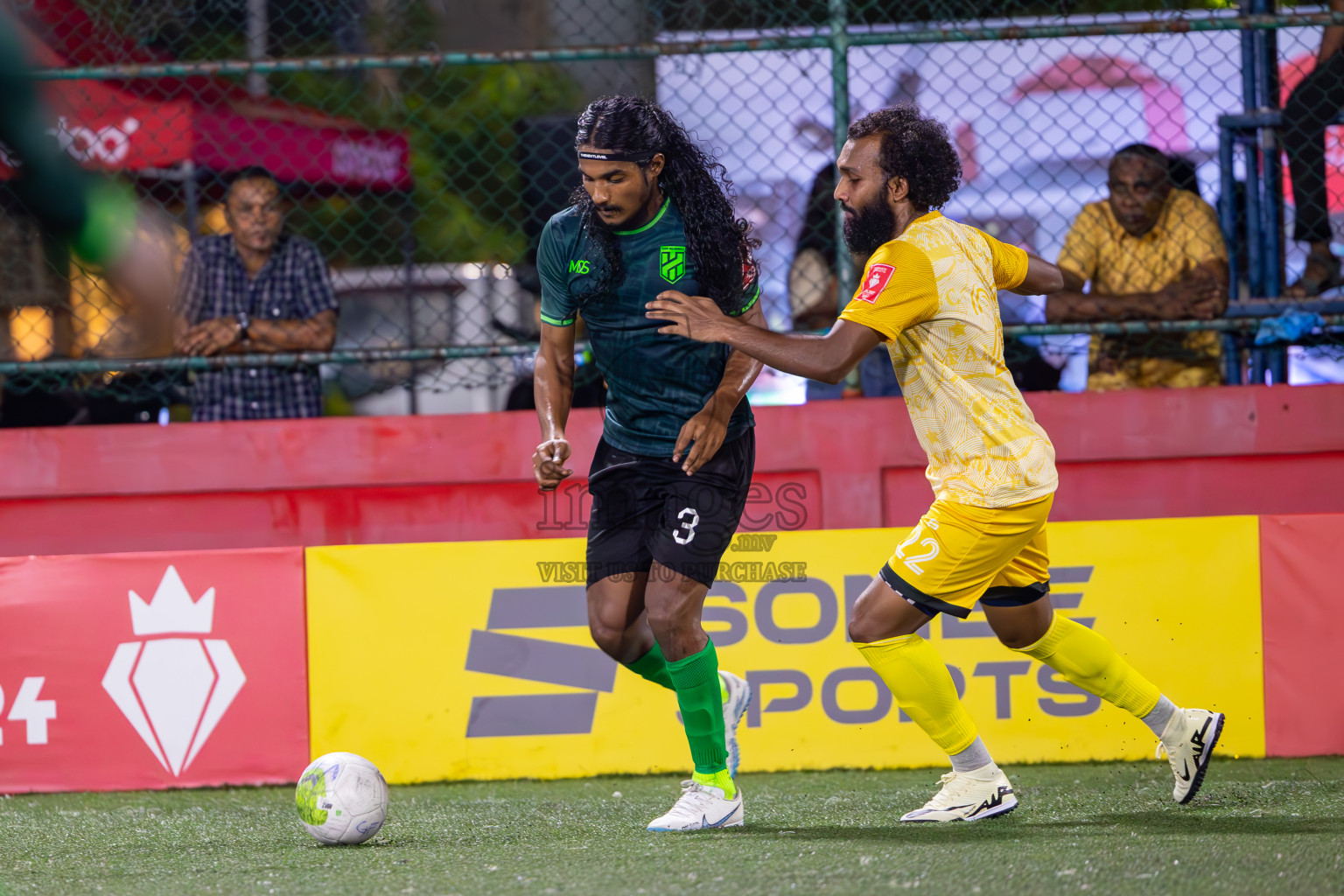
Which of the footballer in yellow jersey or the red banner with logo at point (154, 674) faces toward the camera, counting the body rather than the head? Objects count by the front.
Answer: the red banner with logo

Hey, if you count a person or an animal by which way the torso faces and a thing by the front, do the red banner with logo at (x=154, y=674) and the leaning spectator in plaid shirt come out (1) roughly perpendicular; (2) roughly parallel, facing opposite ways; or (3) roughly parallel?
roughly parallel

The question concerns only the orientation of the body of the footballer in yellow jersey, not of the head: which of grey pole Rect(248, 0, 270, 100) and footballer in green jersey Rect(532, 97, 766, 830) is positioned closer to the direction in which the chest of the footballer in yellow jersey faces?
the footballer in green jersey

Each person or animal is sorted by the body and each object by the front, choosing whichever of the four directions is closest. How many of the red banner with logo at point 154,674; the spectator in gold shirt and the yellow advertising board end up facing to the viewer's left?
0

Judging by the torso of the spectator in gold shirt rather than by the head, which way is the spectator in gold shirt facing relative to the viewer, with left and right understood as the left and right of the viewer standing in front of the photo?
facing the viewer

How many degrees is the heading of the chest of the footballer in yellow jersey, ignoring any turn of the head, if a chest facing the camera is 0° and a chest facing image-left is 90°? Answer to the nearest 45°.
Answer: approximately 90°

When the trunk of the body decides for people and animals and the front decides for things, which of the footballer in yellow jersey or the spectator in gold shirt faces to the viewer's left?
the footballer in yellow jersey

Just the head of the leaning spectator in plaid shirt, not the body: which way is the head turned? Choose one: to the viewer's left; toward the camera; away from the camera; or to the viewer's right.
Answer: toward the camera

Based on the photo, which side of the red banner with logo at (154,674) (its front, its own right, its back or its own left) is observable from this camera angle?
front

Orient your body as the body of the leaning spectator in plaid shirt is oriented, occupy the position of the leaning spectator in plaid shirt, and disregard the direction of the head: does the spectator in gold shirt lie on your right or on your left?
on your left

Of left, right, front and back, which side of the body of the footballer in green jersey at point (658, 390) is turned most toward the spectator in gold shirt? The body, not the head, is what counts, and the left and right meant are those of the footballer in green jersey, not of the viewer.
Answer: back
